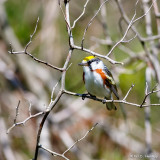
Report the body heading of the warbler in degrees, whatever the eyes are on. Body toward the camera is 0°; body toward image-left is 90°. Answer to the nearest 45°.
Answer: approximately 45°
